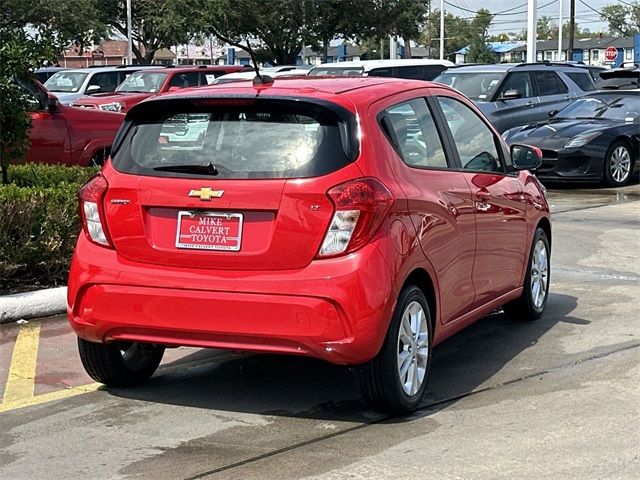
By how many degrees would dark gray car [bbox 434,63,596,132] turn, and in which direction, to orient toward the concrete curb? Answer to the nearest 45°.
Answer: approximately 45° to its left

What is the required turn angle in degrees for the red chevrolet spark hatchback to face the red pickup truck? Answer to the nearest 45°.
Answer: approximately 45° to its left

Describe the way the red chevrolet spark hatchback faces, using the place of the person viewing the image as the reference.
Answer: facing away from the viewer and to the right of the viewer

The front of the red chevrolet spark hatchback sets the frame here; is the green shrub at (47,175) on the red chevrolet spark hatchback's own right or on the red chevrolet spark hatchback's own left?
on the red chevrolet spark hatchback's own left

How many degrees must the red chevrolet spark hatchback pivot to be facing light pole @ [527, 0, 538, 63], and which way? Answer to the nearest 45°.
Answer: approximately 45° to its left

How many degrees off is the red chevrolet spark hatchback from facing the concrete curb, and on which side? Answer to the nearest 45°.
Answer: approximately 90° to its left

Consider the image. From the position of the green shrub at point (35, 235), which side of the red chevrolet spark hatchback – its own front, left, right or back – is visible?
left
